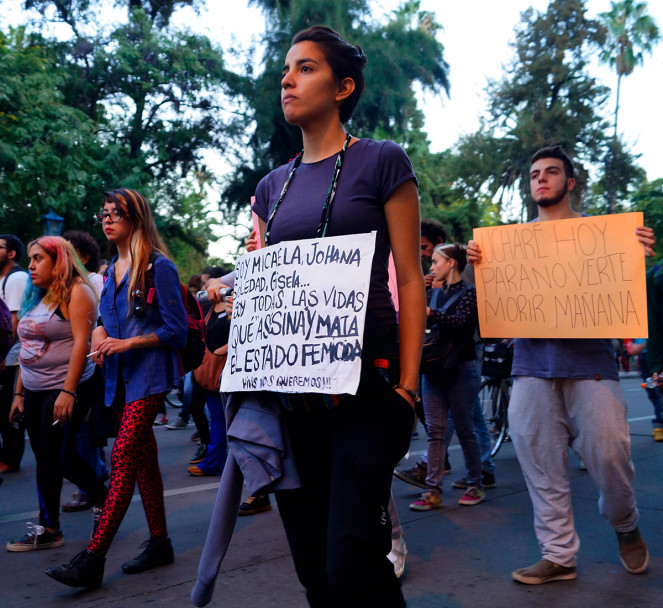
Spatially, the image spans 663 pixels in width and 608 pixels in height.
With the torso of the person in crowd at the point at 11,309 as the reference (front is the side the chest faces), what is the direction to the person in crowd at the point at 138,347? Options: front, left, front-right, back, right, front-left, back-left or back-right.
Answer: left

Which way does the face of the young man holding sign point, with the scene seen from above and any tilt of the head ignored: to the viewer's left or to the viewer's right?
to the viewer's left

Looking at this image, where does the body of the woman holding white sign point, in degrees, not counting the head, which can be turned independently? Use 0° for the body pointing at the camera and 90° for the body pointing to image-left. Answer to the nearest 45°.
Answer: approximately 45°

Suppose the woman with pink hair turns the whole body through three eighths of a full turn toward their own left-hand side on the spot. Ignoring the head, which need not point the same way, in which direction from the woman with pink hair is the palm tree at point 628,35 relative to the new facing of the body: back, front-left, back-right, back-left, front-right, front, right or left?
front-left
